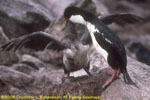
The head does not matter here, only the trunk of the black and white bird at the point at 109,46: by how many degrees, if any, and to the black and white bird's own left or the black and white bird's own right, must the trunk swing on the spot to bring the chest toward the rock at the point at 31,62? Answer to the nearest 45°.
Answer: approximately 45° to the black and white bird's own right

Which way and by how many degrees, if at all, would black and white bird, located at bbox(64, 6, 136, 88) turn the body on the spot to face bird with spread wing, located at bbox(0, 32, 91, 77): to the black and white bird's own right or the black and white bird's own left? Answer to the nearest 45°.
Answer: approximately 45° to the black and white bird's own right

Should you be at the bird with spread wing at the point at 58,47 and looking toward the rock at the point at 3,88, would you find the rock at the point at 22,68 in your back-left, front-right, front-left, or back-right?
front-right

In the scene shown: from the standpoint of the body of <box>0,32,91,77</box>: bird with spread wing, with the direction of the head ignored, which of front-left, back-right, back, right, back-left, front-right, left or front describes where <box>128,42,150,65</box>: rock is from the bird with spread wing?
front-right

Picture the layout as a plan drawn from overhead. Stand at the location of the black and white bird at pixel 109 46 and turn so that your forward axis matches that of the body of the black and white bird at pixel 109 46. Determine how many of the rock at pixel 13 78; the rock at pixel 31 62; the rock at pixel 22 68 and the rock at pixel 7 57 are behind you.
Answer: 0

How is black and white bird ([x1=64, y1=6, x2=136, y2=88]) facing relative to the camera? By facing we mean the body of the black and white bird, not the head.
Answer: to the viewer's left
